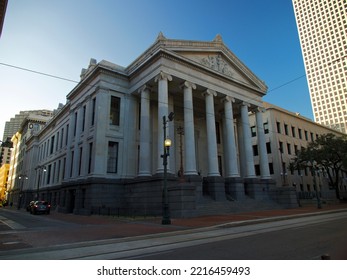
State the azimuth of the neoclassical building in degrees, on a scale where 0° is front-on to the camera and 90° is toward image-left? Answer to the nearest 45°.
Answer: approximately 315°

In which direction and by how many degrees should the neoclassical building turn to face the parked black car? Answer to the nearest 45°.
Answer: approximately 135° to its right
